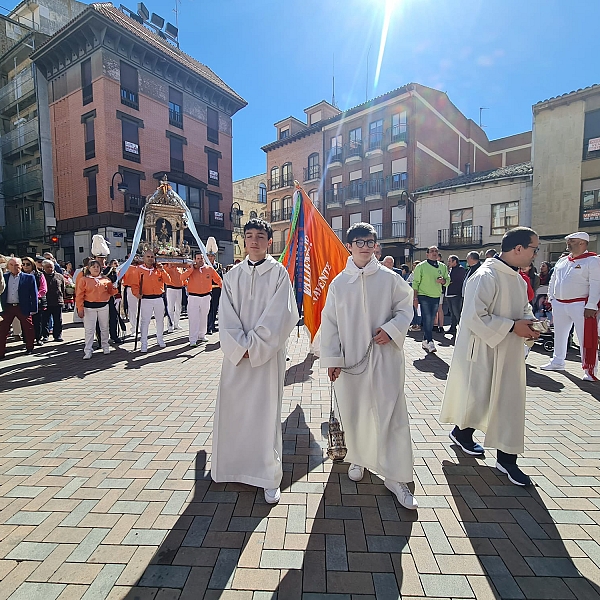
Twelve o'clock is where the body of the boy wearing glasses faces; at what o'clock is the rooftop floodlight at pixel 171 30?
The rooftop floodlight is roughly at 5 o'clock from the boy wearing glasses.

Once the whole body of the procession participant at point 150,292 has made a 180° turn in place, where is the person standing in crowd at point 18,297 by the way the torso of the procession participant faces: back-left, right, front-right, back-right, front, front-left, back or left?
left

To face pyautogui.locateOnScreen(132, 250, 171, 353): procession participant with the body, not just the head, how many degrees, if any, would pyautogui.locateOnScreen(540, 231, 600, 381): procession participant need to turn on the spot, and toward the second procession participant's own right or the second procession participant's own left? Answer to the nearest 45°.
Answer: approximately 45° to the second procession participant's own right

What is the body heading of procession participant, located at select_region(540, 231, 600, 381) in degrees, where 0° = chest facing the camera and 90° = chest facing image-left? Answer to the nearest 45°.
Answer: approximately 45°

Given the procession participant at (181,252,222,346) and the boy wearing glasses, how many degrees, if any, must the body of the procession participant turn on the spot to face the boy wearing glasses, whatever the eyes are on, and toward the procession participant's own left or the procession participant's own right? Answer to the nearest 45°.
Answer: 0° — they already face them

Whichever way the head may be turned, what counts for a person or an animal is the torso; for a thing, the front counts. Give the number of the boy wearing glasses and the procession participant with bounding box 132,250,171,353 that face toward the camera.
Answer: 2

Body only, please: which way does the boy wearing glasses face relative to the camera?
toward the camera

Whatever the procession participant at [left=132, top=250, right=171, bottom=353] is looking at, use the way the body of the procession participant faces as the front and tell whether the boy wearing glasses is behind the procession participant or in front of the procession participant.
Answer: in front

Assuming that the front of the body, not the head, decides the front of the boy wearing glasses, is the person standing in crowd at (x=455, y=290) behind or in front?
behind

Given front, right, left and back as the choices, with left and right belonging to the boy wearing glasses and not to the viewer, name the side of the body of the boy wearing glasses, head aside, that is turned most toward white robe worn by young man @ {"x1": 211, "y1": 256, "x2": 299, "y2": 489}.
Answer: right

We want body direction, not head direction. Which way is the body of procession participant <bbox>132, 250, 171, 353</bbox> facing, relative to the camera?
toward the camera

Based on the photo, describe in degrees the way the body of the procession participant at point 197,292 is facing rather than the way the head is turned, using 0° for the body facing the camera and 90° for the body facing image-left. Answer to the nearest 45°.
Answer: approximately 0°

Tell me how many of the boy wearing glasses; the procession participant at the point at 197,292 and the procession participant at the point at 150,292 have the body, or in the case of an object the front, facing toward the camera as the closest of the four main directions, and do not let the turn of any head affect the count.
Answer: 3

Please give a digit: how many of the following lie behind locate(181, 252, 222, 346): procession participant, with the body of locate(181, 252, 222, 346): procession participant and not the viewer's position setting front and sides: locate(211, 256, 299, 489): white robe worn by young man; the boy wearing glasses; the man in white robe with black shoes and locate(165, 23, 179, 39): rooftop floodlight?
1
